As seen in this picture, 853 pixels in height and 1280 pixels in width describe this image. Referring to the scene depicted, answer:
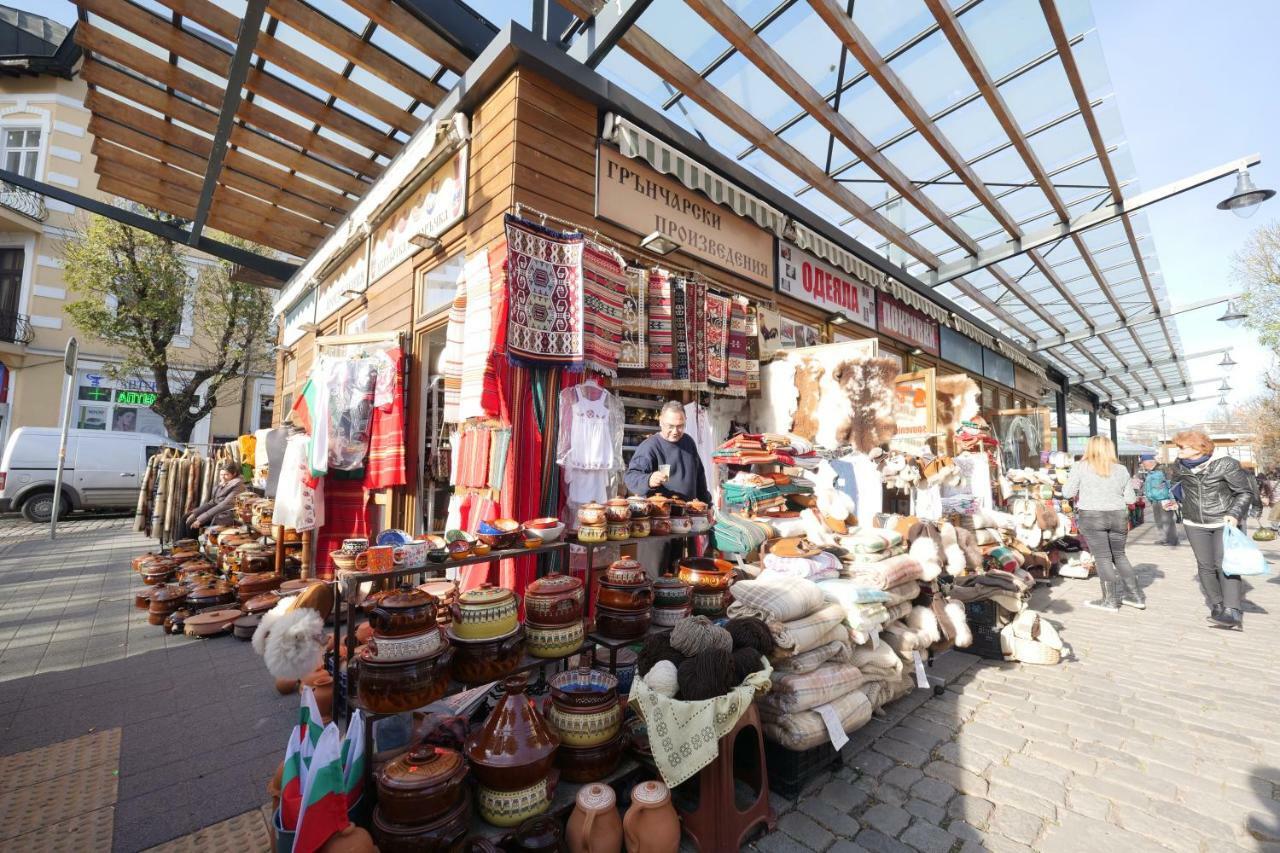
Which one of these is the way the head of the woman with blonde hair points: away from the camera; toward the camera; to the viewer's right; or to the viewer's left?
away from the camera

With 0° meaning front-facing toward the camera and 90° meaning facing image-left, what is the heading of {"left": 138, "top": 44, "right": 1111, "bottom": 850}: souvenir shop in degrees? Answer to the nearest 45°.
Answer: approximately 315°

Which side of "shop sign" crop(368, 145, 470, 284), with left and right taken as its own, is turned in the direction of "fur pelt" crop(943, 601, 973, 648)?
left

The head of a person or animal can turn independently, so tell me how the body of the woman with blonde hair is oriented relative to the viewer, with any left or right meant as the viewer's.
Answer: facing away from the viewer

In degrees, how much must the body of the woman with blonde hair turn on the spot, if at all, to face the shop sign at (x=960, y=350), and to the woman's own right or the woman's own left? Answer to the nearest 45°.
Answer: approximately 45° to the woman's own left

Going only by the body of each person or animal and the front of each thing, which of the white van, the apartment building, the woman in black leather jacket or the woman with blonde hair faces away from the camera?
the woman with blonde hair

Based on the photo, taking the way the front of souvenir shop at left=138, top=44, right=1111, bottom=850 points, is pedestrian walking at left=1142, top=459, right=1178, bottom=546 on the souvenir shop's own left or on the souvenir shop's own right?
on the souvenir shop's own left
